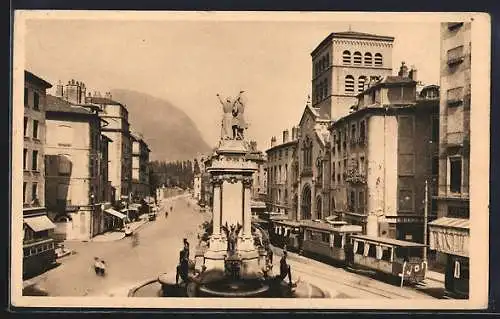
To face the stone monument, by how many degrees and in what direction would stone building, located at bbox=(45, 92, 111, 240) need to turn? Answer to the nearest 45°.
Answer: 0° — it already faces it

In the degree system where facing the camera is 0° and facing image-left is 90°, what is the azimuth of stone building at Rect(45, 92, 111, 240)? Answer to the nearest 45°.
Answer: approximately 270°
